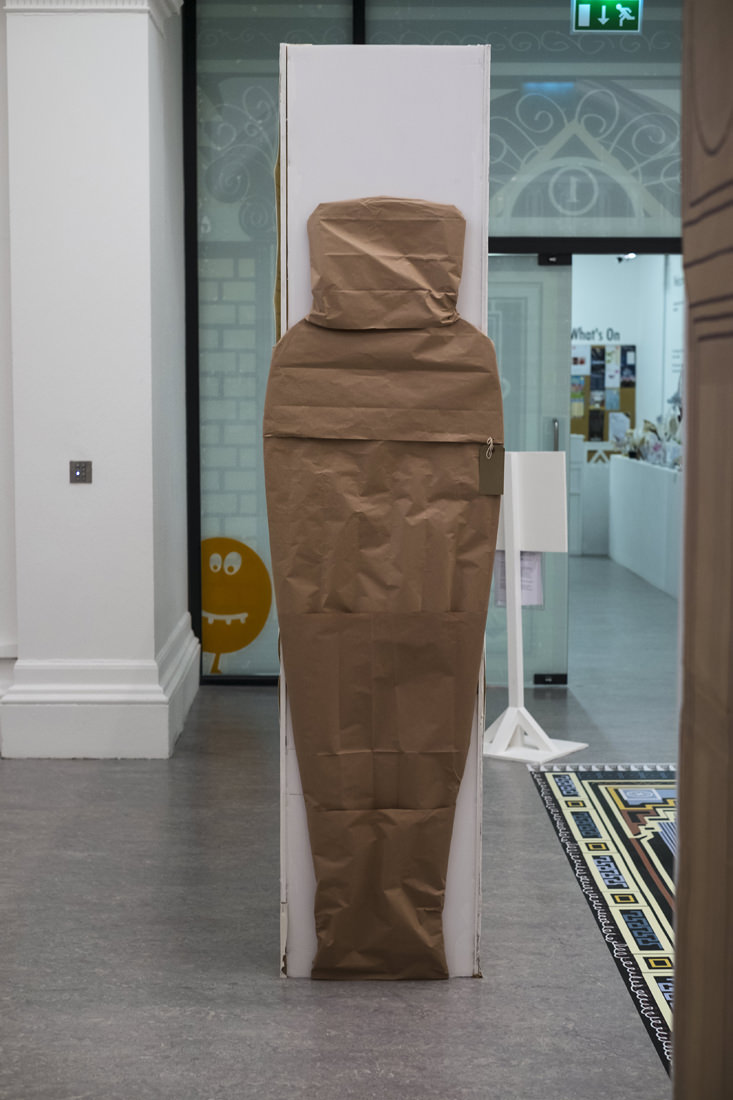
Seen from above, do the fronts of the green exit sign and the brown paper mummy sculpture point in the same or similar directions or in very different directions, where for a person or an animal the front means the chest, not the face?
same or similar directions

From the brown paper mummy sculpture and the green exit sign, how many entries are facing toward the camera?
2

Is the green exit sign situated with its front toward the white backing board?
yes

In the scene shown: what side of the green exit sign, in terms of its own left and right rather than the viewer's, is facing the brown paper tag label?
front

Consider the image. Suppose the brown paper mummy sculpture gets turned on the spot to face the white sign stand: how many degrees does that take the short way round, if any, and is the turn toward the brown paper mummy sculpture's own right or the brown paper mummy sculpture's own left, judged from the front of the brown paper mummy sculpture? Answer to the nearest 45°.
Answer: approximately 180°

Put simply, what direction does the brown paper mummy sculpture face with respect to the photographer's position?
facing the viewer

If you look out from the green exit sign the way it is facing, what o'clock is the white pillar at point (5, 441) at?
The white pillar is roughly at 2 o'clock from the green exit sign.

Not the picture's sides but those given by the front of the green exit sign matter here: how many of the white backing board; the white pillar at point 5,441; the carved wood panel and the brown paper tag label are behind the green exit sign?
0

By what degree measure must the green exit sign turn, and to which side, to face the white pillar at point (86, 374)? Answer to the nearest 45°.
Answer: approximately 45° to its right
